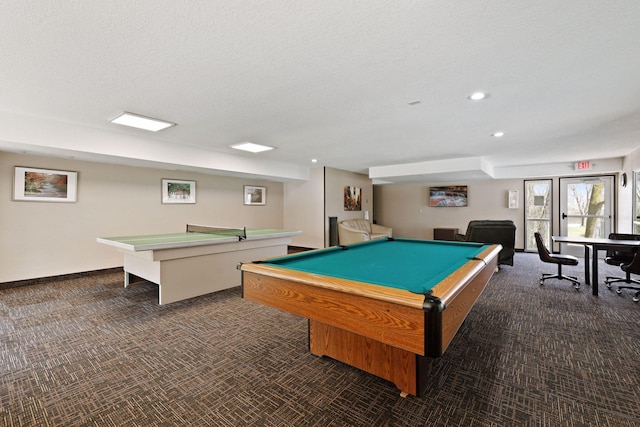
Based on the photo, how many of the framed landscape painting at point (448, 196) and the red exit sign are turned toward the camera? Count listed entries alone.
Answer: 2

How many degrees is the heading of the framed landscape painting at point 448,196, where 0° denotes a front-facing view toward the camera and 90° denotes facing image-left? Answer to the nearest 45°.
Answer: approximately 0°

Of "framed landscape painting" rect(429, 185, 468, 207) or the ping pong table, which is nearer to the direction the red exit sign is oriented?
the ping pong table

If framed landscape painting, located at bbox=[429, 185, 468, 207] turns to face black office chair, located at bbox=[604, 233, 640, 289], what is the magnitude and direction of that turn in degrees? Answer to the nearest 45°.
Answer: approximately 45° to its left

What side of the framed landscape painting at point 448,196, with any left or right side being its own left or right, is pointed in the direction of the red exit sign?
left

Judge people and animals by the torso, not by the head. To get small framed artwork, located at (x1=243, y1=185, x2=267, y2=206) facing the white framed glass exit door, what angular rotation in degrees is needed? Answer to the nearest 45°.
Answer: approximately 45° to its left
